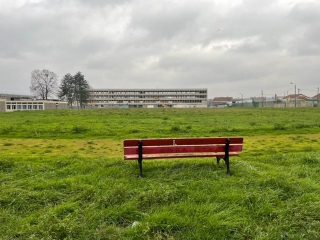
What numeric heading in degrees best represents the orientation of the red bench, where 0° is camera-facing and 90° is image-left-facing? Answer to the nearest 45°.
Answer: approximately 180°
